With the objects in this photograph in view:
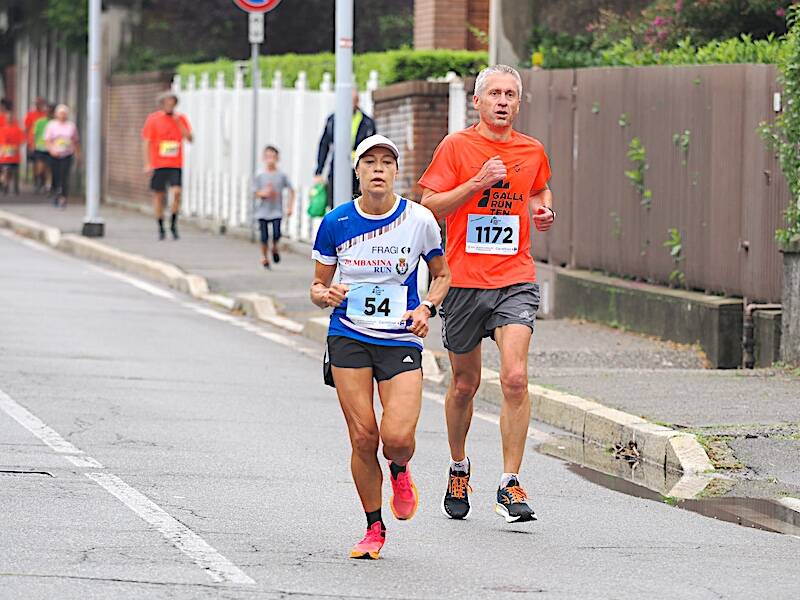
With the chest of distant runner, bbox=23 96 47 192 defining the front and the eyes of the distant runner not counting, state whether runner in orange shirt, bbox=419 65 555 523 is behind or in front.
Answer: in front

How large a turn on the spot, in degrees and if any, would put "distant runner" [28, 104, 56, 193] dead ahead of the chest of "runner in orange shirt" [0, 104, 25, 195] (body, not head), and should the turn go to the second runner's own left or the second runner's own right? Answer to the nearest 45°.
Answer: approximately 45° to the second runner's own left

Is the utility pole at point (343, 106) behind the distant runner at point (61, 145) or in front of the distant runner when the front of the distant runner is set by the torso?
in front

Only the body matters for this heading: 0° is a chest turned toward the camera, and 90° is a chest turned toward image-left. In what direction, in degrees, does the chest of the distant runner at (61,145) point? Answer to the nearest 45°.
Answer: approximately 0°

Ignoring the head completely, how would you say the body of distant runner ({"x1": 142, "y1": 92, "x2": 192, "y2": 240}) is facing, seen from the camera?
toward the camera

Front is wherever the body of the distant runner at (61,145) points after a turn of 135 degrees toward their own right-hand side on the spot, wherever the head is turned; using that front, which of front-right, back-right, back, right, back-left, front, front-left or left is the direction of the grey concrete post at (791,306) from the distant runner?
back-left

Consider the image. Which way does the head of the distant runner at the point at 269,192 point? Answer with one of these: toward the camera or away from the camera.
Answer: toward the camera

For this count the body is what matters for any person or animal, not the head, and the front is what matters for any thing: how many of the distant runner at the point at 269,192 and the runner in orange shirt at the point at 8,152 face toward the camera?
2

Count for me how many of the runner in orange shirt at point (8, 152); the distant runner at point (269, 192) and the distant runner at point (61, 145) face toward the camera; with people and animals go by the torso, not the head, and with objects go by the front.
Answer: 3

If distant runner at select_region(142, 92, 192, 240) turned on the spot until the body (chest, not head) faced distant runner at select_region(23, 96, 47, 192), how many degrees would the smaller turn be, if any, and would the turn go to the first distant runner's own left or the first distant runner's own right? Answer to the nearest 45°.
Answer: approximately 180°

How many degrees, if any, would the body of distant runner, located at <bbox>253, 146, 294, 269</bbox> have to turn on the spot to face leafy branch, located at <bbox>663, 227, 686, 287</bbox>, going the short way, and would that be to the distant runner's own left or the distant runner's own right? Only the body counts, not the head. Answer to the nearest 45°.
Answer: approximately 45° to the distant runner's own left

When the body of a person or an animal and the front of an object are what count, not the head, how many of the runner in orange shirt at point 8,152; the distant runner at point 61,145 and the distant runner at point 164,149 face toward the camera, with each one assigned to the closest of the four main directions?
3

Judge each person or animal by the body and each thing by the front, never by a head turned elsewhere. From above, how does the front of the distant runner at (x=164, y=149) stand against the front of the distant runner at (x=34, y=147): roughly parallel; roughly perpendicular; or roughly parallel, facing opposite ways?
roughly parallel

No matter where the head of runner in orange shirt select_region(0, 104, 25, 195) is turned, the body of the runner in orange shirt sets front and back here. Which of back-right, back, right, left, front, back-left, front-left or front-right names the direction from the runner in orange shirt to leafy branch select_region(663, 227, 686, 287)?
front
